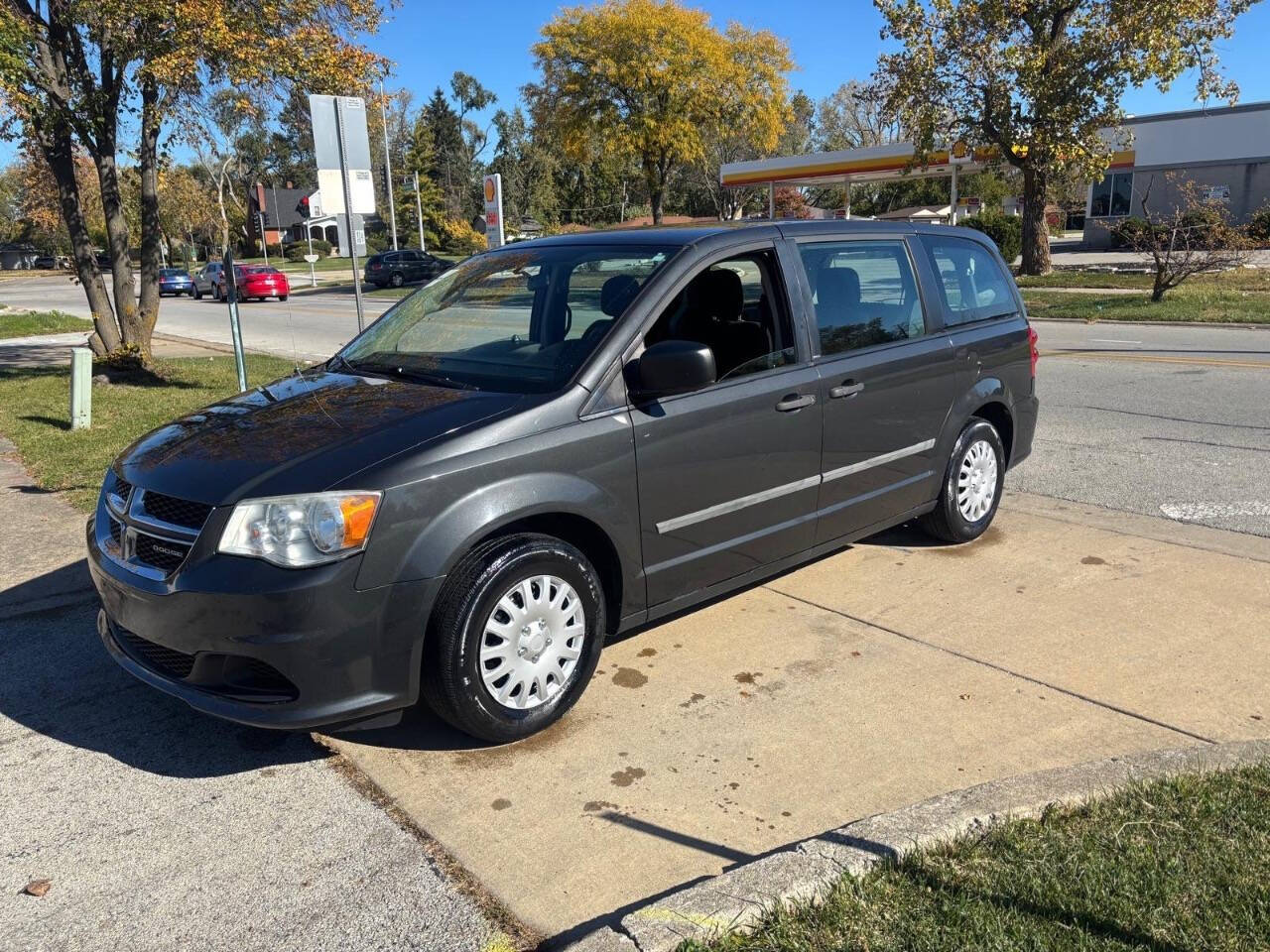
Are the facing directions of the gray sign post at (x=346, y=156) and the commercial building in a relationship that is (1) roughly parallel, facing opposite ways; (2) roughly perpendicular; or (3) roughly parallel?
roughly perpendicular

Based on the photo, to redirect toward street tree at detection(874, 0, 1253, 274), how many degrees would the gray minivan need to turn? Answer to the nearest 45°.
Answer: approximately 180°

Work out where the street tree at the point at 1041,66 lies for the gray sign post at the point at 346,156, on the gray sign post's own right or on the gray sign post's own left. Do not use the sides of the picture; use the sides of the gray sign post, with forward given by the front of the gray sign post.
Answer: on the gray sign post's own right

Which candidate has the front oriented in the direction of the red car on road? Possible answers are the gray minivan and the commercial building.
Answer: the commercial building

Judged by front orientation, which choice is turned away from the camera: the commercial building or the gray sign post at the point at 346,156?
the gray sign post

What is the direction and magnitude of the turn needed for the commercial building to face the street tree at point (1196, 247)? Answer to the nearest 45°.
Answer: approximately 45° to its left

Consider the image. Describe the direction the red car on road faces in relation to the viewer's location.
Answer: facing away from the viewer and to the left of the viewer

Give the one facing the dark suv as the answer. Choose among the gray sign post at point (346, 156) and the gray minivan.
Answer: the gray sign post

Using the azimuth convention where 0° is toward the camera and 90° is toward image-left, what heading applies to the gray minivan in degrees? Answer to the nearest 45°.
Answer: approximately 45°

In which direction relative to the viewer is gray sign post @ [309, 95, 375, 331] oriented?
away from the camera

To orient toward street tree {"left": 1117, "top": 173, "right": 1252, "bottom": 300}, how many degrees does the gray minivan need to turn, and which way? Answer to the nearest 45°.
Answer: approximately 180°

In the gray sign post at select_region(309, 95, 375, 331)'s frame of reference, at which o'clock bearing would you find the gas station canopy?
The gas station canopy is roughly at 1 o'clock from the gray sign post.

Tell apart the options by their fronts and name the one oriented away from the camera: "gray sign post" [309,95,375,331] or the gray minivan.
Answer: the gray sign post
